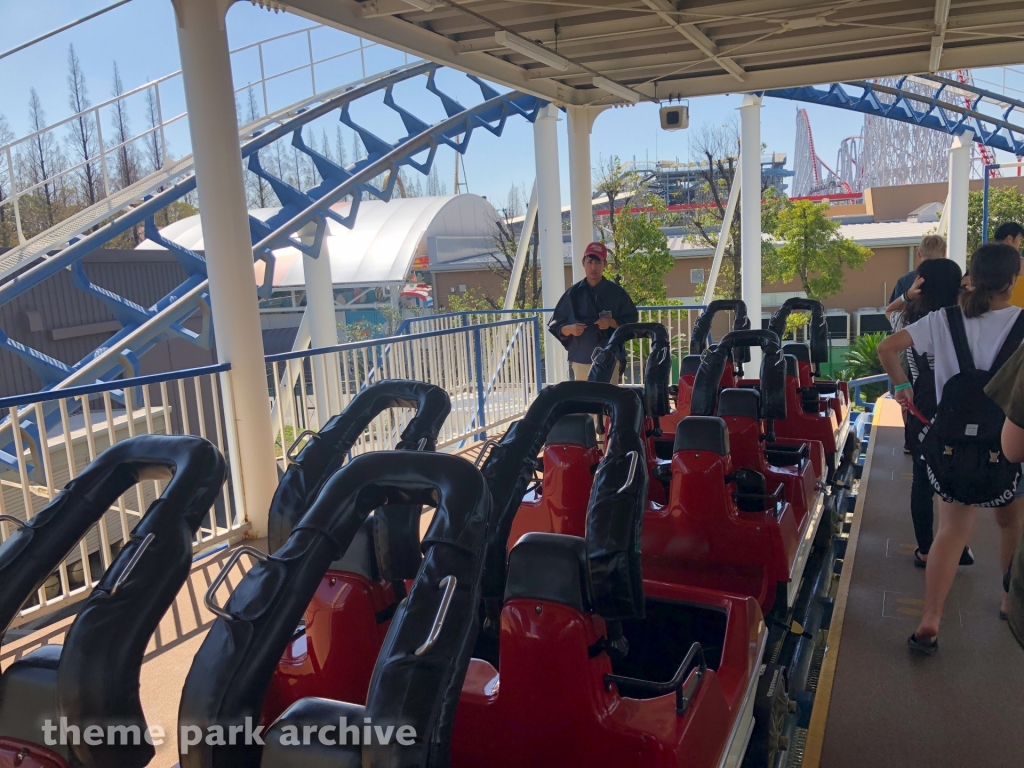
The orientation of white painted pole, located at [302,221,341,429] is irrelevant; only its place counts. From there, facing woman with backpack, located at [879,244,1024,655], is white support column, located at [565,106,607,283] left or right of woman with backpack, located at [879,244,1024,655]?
left

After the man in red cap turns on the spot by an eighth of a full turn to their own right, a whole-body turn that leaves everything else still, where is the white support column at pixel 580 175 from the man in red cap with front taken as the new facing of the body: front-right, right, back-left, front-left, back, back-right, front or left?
back-right

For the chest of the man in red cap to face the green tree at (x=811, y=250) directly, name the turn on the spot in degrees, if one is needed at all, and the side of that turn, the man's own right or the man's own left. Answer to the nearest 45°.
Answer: approximately 180°

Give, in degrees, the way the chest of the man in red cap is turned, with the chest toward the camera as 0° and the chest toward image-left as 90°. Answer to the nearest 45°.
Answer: approximately 0°

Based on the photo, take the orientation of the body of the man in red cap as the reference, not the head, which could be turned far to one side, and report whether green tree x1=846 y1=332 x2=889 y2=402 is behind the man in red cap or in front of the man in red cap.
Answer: behind

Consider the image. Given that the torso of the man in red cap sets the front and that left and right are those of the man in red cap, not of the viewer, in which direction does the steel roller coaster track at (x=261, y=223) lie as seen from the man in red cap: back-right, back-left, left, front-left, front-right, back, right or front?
back-right

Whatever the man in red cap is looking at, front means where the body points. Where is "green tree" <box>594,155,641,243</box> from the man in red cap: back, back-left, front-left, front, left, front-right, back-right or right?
back

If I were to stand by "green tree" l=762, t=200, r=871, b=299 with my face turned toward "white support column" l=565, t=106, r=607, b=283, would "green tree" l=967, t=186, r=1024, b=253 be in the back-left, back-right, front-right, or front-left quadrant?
back-left

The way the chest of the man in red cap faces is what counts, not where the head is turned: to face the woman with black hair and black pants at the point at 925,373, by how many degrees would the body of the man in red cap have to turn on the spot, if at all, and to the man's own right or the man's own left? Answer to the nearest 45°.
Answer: approximately 45° to the man's own left

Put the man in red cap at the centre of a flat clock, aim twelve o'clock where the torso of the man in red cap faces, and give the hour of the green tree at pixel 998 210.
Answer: The green tree is roughly at 7 o'clock from the man in red cap.
